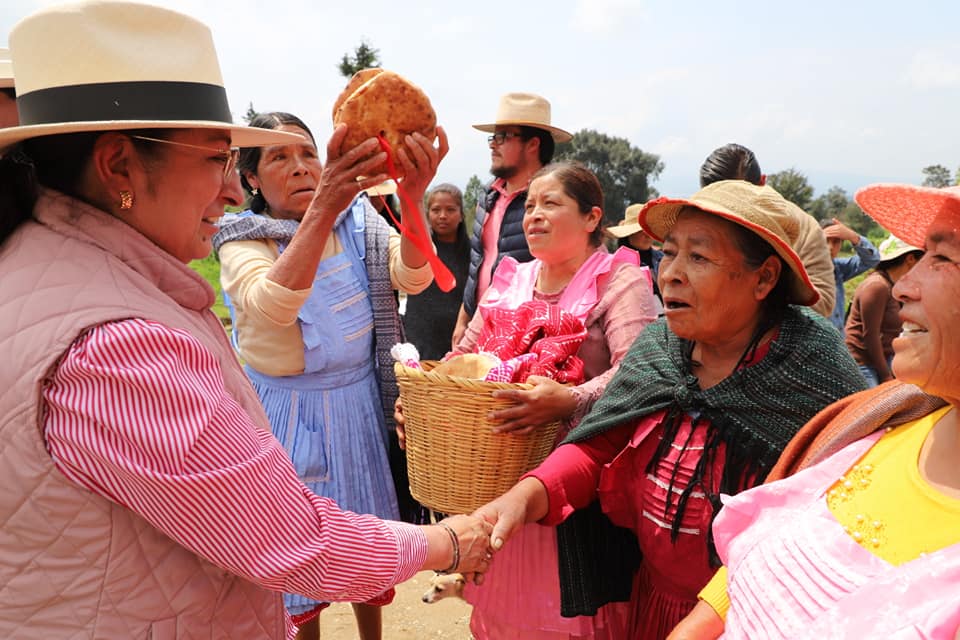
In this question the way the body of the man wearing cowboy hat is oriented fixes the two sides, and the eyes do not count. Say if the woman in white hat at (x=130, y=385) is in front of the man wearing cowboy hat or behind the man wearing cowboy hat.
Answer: in front

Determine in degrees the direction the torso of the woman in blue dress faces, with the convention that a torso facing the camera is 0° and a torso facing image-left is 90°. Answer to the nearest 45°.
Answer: approximately 315°

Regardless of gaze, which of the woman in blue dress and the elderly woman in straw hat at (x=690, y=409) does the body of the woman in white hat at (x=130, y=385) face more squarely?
the elderly woman in straw hat

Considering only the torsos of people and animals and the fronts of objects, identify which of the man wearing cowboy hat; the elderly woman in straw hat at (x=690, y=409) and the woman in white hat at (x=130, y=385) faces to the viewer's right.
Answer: the woman in white hat

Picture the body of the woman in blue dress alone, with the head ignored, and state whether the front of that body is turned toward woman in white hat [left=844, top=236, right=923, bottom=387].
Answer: no

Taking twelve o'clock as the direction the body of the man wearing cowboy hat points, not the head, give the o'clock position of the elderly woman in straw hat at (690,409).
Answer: The elderly woman in straw hat is roughly at 10 o'clock from the man wearing cowboy hat.

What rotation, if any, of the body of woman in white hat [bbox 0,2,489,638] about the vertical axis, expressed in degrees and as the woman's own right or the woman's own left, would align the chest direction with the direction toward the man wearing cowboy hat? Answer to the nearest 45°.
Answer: approximately 45° to the woman's own left

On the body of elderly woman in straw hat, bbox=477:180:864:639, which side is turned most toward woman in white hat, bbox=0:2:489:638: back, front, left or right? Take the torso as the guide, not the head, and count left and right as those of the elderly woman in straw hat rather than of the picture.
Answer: front

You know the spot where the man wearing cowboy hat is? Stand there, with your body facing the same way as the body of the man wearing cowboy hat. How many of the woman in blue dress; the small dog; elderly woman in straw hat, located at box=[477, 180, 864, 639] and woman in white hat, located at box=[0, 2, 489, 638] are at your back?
0

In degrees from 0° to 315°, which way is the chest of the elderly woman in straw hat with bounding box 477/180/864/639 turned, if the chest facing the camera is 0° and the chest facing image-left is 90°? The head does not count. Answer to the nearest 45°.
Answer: approximately 45°

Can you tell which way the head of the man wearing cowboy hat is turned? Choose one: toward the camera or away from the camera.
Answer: toward the camera

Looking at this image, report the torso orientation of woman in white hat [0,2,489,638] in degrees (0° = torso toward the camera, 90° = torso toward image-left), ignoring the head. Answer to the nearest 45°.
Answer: approximately 270°

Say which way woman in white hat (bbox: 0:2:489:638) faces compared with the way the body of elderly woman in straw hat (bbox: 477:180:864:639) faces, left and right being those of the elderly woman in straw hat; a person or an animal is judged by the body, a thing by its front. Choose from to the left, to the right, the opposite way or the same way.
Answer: the opposite way

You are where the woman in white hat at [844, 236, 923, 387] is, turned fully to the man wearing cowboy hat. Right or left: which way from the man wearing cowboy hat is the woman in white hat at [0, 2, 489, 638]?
left

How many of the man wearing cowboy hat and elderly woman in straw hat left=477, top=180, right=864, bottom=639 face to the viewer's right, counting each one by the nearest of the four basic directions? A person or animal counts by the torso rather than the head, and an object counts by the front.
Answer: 0

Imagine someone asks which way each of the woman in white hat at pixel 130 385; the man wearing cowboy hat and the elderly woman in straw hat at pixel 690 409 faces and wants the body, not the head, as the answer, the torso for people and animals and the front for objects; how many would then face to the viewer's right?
1

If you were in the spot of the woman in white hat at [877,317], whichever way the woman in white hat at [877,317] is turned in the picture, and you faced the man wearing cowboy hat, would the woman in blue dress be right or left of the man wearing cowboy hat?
left

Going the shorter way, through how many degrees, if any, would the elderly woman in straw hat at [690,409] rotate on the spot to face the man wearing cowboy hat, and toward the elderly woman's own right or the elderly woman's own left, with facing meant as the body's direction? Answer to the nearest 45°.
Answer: approximately 90° to the elderly woman's own right

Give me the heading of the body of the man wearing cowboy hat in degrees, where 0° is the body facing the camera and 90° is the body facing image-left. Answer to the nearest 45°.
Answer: approximately 45°
